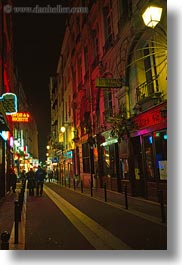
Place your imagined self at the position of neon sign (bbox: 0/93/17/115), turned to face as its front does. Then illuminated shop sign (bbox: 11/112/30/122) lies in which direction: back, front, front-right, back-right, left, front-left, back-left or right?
back

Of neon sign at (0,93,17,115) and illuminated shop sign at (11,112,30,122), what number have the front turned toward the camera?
2

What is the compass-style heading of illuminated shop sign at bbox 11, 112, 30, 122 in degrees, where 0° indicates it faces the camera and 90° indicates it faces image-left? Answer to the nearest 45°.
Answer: approximately 0°

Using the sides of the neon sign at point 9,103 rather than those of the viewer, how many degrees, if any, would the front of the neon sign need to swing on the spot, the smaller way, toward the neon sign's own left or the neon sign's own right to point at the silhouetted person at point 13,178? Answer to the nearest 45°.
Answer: approximately 180°

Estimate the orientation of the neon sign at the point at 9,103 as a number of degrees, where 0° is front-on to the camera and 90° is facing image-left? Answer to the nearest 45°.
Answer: approximately 0°

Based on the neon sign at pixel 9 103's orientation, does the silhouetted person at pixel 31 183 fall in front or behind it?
behind
